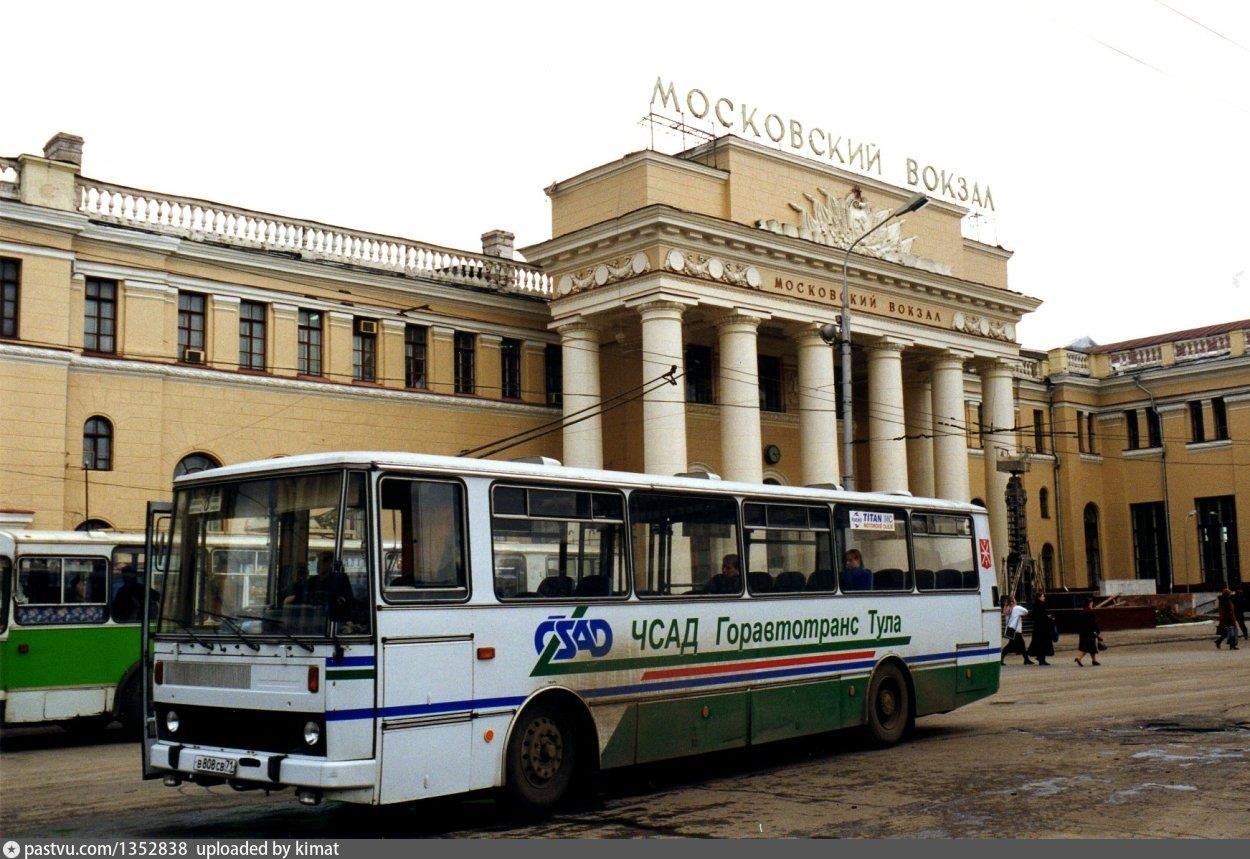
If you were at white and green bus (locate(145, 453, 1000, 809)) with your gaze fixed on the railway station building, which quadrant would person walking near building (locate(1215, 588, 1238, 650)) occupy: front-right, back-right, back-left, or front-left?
front-right

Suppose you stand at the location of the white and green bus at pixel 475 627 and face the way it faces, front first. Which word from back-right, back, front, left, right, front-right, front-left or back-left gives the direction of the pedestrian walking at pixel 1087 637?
back

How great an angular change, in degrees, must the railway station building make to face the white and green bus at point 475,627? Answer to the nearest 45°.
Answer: approximately 45° to its right

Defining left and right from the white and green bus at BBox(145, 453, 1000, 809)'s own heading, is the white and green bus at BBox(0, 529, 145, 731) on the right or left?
on its right

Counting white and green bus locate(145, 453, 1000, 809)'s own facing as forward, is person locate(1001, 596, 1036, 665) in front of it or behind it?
behind

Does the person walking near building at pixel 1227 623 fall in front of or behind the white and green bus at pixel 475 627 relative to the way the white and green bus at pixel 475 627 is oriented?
behind

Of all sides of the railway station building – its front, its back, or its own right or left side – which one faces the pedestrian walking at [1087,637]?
front

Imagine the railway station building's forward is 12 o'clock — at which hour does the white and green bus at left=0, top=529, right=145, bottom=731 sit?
The white and green bus is roughly at 2 o'clock from the railway station building.

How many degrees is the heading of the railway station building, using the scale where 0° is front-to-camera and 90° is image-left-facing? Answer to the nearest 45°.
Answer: approximately 315°

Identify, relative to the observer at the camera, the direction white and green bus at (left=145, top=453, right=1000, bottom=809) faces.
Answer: facing the viewer and to the left of the viewer

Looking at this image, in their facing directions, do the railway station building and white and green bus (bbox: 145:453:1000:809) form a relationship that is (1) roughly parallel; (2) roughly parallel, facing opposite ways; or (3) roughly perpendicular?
roughly perpendicular

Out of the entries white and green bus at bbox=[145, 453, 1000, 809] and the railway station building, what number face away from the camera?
0
